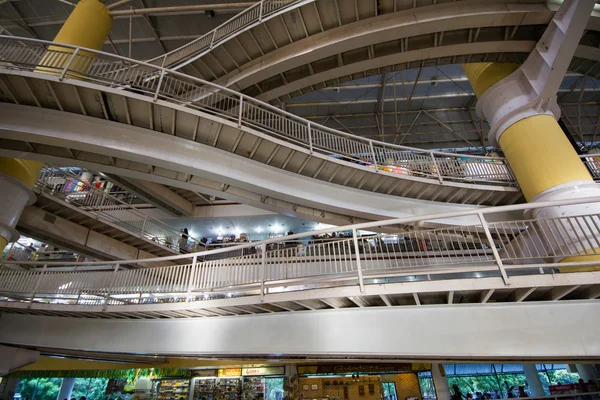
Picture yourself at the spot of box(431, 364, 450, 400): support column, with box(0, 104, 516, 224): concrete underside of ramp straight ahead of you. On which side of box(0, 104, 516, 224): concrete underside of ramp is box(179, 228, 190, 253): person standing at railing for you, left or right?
right

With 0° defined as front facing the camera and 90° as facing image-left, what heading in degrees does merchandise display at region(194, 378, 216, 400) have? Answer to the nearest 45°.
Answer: approximately 0°

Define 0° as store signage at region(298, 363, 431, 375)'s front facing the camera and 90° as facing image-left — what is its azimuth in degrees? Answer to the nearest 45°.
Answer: approximately 0°

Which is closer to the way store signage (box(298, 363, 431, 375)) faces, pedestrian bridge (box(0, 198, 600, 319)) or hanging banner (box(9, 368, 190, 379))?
the pedestrian bridge

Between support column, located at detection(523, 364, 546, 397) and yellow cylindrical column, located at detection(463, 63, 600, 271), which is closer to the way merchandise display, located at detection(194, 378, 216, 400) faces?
the yellow cylindrical column

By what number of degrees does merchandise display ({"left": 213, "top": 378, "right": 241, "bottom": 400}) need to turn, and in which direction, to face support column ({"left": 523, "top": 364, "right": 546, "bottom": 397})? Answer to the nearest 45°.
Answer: approximately 90° to its left

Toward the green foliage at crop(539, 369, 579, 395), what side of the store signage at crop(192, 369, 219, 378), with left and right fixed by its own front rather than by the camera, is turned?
left
